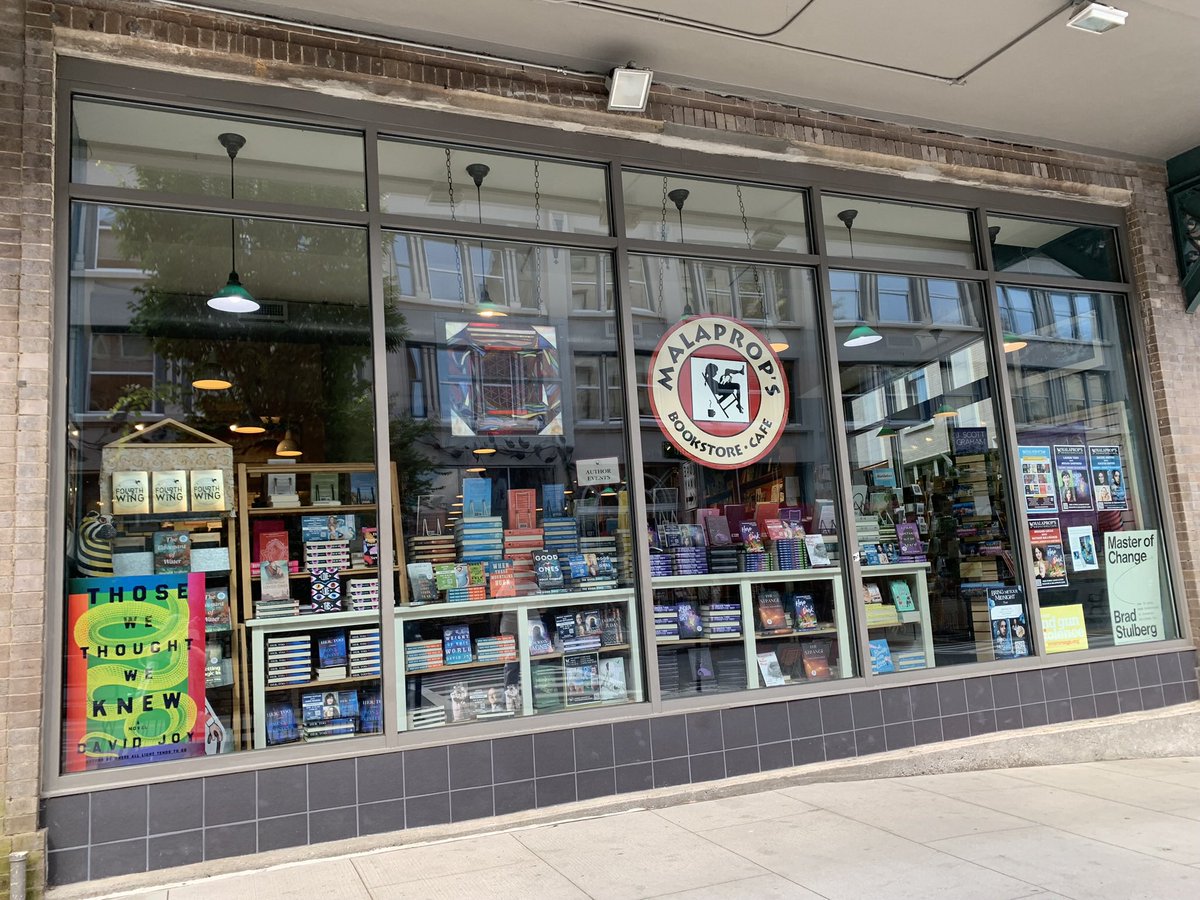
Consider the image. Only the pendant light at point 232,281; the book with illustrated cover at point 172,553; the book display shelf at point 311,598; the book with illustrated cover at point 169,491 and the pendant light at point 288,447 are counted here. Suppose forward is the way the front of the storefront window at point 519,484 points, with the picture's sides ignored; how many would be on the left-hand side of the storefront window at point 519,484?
0

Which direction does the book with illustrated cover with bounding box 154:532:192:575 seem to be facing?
toward the camera

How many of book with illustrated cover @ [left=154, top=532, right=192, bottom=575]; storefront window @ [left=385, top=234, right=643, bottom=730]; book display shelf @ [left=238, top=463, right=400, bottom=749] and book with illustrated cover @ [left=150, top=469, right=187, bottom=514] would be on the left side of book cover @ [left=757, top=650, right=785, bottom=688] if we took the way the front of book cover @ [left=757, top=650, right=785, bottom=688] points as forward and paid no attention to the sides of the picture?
0

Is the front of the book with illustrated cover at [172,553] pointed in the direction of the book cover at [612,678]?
no

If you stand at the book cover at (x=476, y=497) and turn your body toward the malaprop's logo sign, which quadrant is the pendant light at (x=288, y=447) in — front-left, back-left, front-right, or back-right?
back-left

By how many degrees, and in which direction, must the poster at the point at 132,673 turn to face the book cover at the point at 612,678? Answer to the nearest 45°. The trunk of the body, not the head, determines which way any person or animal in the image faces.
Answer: approximately 90° to its left

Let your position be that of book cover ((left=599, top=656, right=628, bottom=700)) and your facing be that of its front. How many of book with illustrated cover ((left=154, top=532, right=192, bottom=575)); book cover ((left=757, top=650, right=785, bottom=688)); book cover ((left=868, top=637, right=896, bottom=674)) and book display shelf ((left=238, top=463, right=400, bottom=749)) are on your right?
2

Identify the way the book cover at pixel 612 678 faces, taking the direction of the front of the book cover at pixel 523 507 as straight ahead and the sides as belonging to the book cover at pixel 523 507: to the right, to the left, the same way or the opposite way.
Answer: the same way

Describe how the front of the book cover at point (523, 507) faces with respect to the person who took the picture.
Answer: facing the viewer

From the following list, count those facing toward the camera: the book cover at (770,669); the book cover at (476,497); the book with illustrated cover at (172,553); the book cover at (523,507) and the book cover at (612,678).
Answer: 5

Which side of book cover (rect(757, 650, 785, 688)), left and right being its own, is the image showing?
front

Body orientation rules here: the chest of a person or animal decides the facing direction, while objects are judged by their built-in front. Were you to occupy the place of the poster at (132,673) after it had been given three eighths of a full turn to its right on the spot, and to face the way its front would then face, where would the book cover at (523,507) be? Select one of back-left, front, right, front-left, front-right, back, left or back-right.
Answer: back-right

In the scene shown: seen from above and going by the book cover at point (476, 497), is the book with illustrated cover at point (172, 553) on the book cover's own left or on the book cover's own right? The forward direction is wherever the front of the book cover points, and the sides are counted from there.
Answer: on the book cover's own right

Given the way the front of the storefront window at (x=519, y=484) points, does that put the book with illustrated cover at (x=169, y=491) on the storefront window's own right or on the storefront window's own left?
on the storefront window's own right
